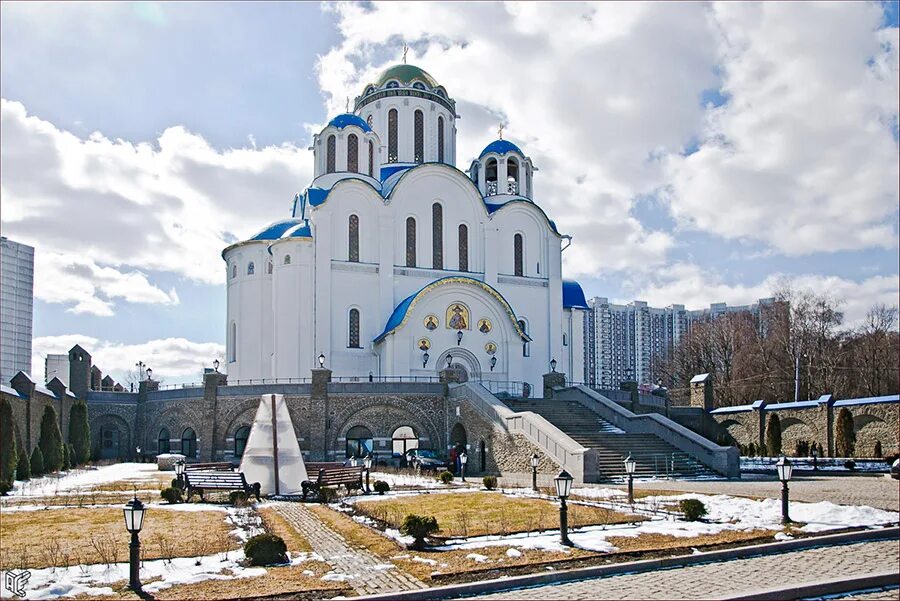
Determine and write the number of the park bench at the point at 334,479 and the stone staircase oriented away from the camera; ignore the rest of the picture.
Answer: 0

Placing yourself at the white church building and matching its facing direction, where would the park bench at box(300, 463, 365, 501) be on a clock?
The park bench is roughly at 12 o'clock from the white church building.

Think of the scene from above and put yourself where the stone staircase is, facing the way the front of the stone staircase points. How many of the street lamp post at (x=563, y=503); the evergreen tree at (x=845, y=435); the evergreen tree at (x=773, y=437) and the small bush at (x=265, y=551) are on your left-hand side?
2

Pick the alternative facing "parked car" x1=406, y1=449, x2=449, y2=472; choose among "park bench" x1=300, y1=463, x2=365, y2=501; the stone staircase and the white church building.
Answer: the white church building

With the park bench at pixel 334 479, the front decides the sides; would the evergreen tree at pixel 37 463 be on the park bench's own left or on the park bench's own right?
on the park bench's own right

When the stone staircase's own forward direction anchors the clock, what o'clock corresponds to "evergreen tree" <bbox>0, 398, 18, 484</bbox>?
The evergreen tree is roughly at 4 o'clock from the stone staircase.

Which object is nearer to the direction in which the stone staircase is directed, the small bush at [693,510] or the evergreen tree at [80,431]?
the small bush

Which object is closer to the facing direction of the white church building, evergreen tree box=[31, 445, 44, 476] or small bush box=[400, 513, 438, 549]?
the small bush

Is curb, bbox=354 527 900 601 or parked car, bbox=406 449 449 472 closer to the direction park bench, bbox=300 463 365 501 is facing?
the curb

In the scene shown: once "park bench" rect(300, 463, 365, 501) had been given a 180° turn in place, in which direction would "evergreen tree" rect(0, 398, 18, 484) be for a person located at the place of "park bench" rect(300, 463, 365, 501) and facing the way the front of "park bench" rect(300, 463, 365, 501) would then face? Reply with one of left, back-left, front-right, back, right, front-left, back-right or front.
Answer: left

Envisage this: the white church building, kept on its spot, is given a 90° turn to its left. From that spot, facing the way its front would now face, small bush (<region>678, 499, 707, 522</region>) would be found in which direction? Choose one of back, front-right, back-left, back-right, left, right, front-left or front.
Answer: right

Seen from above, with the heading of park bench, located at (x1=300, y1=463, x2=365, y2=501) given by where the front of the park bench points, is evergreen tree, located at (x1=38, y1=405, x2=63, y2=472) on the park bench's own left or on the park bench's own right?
on the park bench's own right

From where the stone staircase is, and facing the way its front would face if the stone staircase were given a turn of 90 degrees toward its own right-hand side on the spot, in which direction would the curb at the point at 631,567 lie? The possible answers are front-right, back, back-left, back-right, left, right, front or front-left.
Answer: front-left

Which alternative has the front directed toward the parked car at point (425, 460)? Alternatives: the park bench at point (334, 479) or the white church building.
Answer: the white church building

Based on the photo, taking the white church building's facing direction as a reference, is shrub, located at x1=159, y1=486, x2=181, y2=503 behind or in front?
in front

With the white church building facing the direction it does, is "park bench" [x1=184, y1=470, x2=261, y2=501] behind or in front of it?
in front

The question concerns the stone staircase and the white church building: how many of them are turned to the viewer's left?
0

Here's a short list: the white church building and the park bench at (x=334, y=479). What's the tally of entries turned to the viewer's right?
0

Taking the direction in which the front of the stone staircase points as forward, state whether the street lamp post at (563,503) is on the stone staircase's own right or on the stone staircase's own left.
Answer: on the stone staircase's own right

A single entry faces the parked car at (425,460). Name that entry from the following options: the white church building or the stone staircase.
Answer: the white church building

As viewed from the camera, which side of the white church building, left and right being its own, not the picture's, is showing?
front
